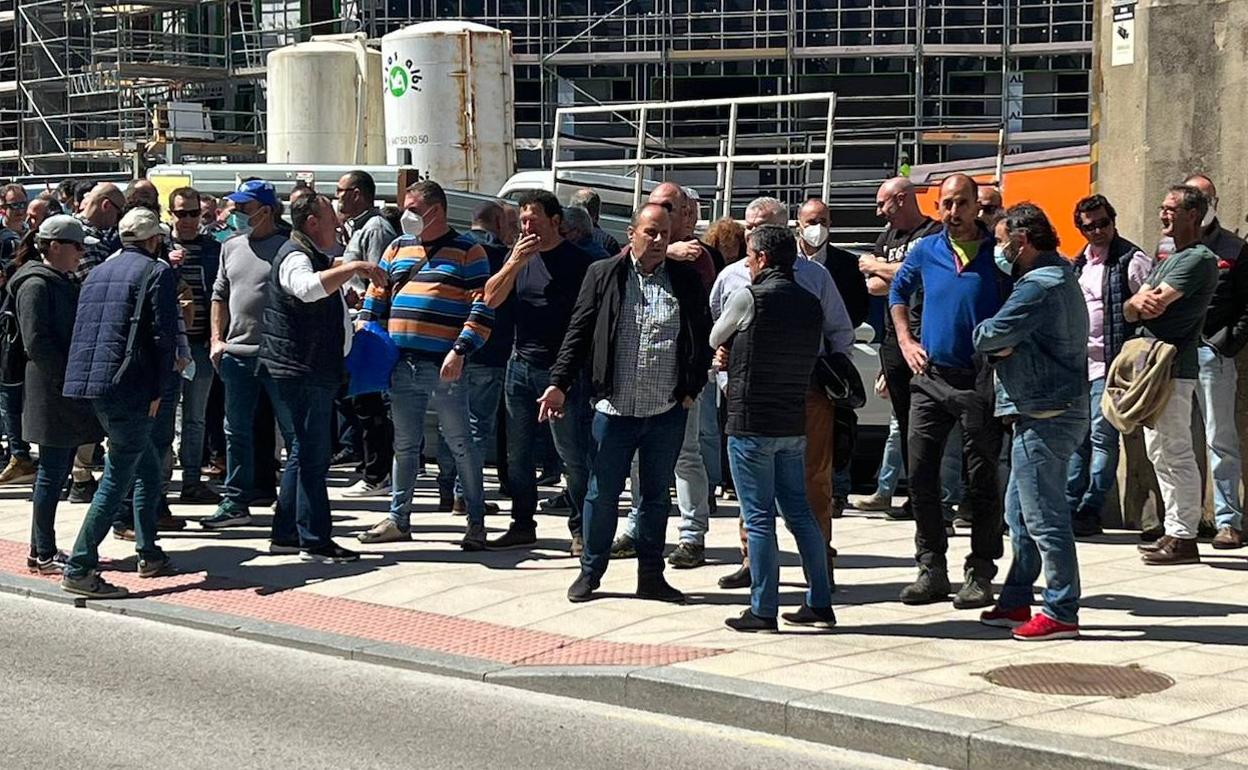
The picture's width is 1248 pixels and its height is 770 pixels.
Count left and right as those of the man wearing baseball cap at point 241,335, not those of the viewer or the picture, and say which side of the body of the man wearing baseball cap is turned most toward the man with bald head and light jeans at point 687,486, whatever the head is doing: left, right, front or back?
left

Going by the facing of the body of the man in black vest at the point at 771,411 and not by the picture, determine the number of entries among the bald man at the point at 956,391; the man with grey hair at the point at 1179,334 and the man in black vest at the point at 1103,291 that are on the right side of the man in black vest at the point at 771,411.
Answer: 3

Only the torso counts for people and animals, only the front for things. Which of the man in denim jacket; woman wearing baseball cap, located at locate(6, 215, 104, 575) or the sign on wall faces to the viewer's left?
the man in denim jacket

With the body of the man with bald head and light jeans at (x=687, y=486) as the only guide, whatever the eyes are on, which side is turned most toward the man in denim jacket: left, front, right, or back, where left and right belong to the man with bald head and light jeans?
left

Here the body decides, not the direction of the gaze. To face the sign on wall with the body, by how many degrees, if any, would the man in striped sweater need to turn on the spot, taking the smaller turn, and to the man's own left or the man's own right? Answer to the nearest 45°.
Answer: approximately 135° to the man's own left

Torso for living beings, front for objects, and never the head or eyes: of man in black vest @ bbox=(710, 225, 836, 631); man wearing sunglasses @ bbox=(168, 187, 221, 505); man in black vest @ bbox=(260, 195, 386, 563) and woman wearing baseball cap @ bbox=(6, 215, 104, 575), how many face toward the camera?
1

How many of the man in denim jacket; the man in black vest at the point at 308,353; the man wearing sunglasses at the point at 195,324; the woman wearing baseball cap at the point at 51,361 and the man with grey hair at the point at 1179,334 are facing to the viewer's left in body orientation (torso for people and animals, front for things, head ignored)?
2

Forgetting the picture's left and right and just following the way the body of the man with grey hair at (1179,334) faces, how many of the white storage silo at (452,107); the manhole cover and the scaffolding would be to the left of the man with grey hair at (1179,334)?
1

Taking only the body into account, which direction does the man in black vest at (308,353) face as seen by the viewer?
to the viewer's right

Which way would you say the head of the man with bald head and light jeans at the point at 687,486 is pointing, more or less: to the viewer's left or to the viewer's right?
to the viewer's left

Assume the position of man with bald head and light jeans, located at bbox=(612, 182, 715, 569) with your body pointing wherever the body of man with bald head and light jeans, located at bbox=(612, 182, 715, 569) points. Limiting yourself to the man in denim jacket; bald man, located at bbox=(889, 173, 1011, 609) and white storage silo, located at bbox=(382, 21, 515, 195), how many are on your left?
2

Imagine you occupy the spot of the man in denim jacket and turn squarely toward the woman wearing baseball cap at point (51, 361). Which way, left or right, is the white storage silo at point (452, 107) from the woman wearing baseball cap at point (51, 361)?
right

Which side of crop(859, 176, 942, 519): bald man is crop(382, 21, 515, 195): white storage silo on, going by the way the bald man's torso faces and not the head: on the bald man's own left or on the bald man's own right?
on the bald man's own right

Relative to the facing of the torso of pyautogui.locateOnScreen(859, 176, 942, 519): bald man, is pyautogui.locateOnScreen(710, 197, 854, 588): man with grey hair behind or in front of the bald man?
in front
